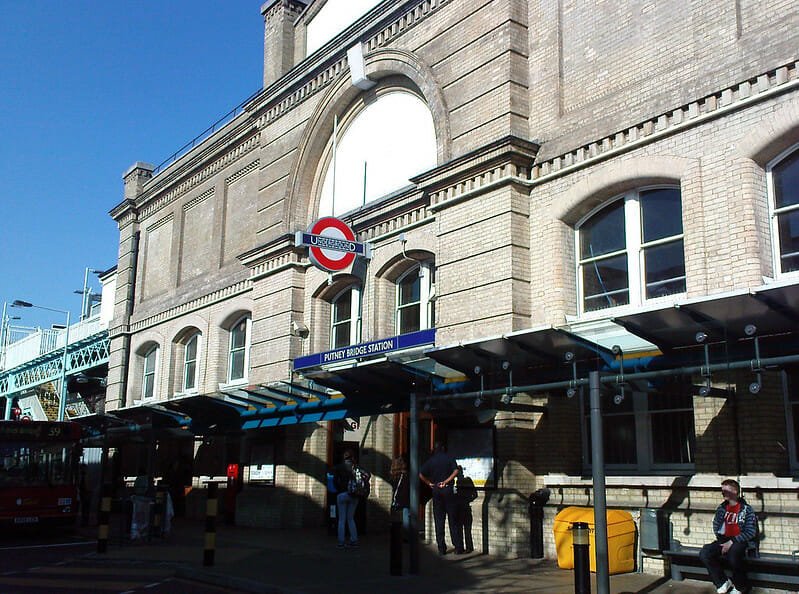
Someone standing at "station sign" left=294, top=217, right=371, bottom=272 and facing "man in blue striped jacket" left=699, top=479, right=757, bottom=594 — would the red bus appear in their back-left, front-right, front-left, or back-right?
back-right

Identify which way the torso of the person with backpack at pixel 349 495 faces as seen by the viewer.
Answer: away from the camera

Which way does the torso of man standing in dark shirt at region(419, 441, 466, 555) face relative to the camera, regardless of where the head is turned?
away from the camera

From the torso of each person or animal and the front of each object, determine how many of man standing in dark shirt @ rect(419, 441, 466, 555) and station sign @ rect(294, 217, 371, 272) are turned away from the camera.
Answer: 1

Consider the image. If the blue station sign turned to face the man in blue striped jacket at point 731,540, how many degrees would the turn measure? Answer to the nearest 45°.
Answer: approximately 90° to its left

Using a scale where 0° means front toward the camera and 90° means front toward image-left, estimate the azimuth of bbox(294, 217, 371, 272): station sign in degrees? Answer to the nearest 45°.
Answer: approximately 315°

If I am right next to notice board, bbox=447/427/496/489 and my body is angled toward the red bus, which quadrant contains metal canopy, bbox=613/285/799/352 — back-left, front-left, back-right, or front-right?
back-left
